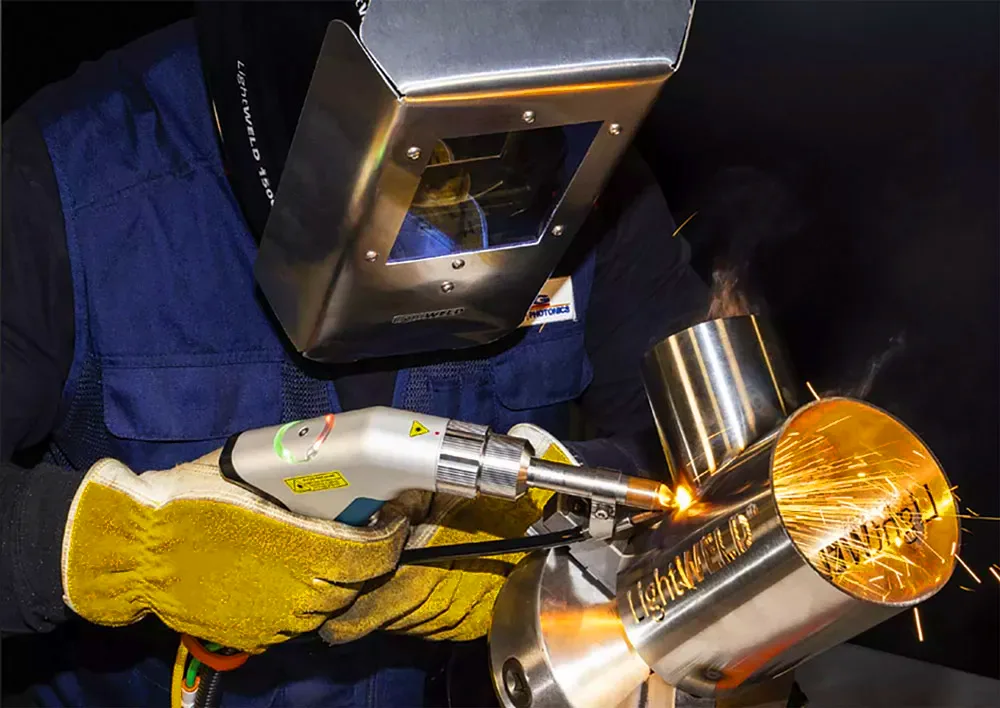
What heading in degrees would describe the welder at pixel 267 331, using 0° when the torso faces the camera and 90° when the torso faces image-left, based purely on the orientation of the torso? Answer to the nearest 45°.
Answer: approximately 315°

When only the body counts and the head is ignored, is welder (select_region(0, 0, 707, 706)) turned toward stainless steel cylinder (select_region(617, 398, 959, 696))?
yes
